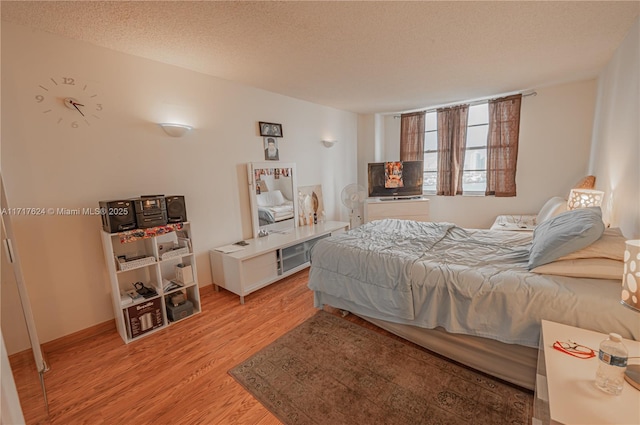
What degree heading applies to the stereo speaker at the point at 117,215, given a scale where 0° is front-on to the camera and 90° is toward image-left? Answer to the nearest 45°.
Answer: approximately 315°

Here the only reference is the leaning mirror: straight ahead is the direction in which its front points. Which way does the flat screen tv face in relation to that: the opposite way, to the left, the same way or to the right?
to the right

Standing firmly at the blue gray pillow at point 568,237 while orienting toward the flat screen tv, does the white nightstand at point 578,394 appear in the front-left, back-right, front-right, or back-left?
back-left

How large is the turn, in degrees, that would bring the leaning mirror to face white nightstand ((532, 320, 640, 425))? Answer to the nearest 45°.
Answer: approximately 45° to its right

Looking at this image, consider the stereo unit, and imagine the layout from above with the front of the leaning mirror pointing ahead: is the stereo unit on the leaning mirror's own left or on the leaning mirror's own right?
on the leaning mirror's own right

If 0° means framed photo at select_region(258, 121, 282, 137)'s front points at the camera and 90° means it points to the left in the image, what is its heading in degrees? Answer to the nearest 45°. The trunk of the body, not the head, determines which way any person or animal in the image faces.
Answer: approximately 315°

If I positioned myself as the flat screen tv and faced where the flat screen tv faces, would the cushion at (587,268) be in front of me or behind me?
in front

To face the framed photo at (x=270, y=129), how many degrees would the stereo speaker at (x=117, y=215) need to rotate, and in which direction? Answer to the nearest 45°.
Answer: approximately 45° to its left

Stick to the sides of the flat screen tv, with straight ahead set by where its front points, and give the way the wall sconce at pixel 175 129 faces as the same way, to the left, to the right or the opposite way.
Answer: to the left

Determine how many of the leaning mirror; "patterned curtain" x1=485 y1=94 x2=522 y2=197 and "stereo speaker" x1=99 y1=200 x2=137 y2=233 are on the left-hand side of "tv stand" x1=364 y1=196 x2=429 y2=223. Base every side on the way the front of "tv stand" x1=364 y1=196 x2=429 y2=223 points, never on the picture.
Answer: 1

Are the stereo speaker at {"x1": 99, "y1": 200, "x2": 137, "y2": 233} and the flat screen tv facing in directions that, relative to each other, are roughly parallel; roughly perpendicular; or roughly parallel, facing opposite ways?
roughly perpendicular

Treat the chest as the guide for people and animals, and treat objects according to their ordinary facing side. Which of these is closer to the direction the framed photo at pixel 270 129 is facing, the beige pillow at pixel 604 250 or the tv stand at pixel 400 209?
the beige pillow

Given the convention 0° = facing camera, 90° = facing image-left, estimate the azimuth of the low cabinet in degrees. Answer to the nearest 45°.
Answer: approximately 315°

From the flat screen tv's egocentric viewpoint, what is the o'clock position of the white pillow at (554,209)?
The white pillow is roughly at 10 o'clock from the flat screen tv.

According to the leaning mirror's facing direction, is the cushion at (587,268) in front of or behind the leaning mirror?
in front
